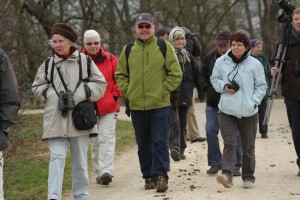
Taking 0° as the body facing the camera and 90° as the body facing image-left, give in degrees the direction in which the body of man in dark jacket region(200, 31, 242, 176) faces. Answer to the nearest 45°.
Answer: approximately 0°

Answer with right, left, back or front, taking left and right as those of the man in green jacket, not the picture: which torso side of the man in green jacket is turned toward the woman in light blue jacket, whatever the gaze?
left

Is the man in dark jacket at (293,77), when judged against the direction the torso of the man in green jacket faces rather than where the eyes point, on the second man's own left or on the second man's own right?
on the second man's own left

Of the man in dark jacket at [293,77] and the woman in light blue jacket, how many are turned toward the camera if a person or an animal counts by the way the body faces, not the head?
2

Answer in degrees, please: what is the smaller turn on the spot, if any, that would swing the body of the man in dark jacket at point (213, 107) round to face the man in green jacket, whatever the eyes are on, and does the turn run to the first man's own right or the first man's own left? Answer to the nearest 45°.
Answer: approximately 45° to the first man's own right

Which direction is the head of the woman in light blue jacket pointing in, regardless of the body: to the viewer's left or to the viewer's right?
to the viewer's left
